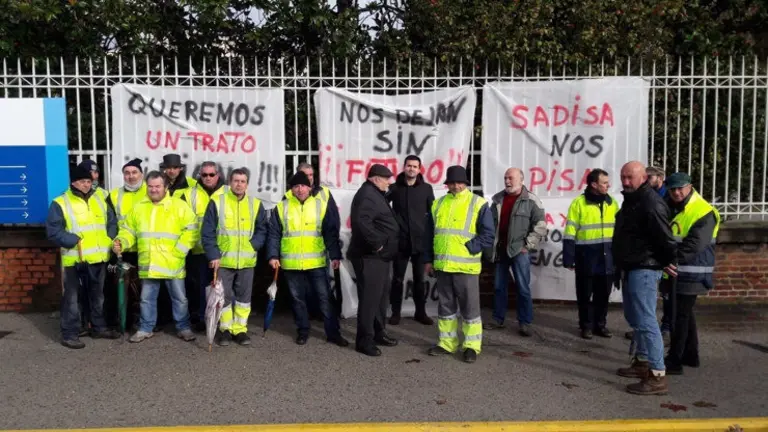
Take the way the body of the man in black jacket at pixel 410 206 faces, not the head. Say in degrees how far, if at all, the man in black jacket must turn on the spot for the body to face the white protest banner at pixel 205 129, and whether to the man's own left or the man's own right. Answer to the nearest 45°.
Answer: approximately 90° to the man's own right

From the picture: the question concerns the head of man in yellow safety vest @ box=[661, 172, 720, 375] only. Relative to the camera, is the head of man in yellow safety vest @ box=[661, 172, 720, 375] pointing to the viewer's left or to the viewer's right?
to the viewer's left

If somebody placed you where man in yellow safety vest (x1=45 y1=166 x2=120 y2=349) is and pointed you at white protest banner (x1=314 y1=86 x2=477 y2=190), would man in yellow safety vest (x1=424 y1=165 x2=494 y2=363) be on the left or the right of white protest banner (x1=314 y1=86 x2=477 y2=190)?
right

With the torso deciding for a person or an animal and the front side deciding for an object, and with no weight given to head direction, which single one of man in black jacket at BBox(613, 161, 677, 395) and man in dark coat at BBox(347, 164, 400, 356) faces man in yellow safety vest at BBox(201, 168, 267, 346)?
the man in black jacket

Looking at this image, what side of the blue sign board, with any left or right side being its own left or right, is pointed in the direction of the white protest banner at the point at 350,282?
left

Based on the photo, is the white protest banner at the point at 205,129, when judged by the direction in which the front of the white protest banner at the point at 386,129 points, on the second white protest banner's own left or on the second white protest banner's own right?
on the second white protest banner's own right

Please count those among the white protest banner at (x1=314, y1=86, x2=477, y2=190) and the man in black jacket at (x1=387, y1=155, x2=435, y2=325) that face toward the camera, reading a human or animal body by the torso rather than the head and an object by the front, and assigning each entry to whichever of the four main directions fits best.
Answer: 2

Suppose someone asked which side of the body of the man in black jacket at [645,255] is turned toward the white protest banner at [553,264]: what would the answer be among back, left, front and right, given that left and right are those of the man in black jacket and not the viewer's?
right

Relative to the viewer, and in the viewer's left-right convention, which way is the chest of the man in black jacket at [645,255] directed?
facing to the left of the viewer

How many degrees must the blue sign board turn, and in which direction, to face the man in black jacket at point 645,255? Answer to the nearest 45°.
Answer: approximately 45° to its left

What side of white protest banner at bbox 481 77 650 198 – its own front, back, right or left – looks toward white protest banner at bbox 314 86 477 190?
right

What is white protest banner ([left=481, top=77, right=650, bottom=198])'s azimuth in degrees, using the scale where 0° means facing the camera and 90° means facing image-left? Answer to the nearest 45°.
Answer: approximately 0°
